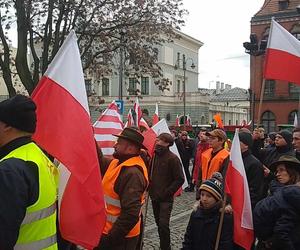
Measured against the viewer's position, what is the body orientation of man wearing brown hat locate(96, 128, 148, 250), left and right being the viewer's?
facing to the left of the viewer

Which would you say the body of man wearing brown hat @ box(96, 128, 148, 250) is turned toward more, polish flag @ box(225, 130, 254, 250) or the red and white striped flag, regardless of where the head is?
the red and white striped flag

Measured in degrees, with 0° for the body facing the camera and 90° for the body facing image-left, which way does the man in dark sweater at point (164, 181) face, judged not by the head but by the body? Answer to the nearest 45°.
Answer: approximately 45°

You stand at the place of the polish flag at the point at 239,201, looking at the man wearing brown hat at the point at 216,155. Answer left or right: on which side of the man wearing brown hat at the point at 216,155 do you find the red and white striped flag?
left

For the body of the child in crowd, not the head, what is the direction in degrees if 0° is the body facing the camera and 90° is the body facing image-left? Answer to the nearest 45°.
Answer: approximately 45°

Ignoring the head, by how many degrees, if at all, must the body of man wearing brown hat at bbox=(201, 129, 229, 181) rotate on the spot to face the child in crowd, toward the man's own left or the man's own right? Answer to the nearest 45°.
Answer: approximately 45° to the man's own left

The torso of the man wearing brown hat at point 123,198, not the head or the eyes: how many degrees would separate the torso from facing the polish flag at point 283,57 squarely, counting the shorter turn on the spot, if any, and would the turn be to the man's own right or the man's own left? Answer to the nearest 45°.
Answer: approximately 135° to the man's own right
